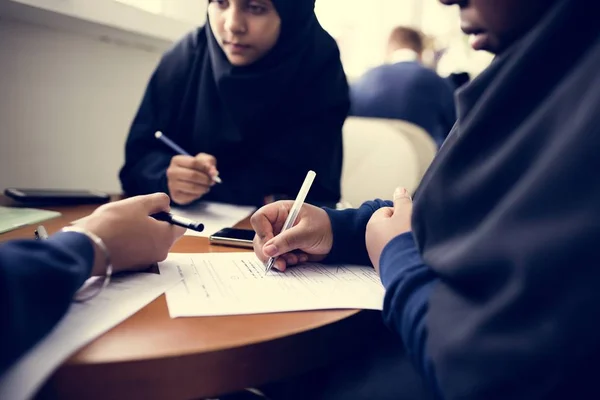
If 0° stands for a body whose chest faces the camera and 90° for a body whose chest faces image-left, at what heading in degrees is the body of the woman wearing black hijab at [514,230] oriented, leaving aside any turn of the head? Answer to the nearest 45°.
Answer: approximately 90°

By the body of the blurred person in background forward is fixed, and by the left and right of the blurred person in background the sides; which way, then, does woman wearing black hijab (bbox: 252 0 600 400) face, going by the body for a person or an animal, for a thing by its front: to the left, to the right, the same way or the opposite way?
to the left

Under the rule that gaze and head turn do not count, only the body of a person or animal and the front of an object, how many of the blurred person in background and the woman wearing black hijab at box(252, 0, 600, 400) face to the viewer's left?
1

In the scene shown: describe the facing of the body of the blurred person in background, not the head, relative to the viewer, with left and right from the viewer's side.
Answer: facing away from the viewer
